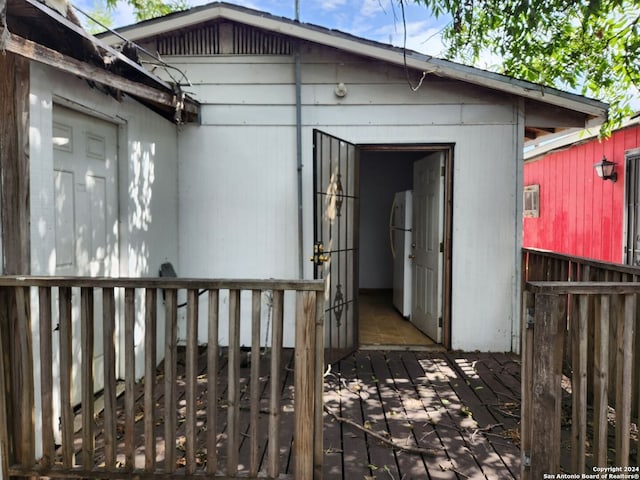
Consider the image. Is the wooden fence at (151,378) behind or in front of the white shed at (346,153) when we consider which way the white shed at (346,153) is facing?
in front

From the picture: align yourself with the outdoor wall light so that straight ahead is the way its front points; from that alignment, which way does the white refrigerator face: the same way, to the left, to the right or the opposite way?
the same way

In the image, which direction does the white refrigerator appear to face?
to the viewer's left

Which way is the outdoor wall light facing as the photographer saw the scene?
facing the viewer and to the left of the viewer

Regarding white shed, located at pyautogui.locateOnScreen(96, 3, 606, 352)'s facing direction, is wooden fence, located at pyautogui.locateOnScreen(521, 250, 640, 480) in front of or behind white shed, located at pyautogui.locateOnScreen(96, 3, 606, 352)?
in front

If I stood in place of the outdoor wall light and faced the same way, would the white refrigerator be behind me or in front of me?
in front

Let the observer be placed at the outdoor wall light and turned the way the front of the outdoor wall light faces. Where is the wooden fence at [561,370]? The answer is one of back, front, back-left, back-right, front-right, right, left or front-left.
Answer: front-left

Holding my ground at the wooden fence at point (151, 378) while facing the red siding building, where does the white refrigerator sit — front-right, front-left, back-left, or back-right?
front-left

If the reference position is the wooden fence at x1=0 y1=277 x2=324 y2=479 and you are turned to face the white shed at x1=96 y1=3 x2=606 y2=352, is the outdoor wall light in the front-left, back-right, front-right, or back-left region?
front-right

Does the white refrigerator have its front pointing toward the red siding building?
no

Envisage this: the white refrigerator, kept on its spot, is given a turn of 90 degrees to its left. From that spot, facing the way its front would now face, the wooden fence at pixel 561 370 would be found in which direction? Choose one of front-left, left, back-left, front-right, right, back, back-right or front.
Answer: front

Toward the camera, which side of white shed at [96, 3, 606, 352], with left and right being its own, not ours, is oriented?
front
